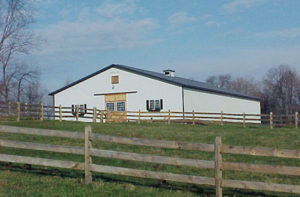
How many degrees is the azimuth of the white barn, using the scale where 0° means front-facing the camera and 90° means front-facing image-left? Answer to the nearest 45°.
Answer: approximately 45°
